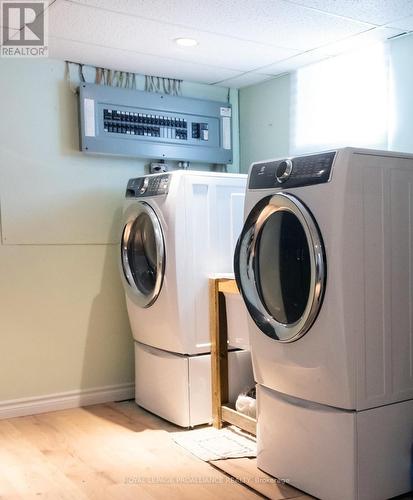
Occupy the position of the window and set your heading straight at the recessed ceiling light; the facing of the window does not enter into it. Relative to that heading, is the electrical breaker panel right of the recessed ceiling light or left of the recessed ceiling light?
right

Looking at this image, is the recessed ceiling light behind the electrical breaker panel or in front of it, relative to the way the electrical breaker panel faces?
in front

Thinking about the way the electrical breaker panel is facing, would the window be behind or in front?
in front
